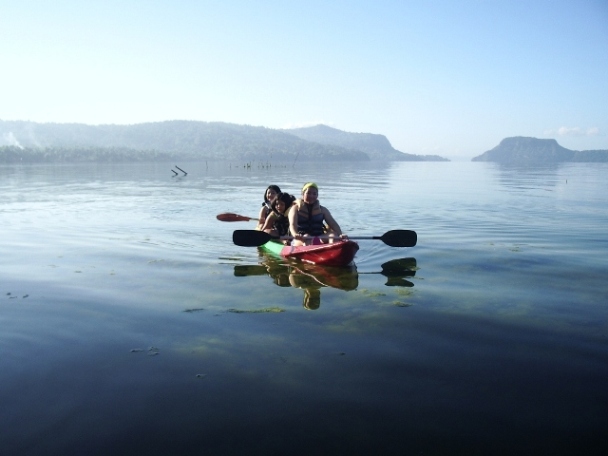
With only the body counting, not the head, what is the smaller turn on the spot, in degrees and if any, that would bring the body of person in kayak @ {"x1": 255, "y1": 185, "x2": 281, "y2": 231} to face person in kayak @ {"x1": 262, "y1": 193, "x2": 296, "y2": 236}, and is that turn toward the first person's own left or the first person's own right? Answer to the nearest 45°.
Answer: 0° — they already face them

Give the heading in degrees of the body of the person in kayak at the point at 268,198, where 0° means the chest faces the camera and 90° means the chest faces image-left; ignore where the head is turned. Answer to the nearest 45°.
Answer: approximately 315°

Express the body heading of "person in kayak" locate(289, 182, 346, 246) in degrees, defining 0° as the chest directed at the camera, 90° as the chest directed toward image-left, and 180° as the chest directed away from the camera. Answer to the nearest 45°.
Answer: approximately 0°

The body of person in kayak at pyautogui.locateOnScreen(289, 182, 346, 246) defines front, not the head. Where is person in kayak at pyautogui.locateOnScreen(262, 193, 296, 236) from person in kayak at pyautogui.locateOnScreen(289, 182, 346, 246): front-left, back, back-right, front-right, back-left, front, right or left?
back-right

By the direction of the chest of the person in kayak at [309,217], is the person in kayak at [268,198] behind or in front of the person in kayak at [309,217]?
behind
